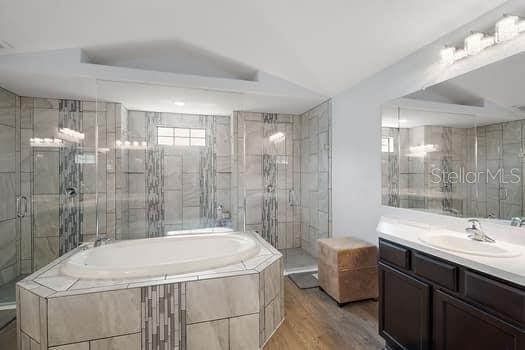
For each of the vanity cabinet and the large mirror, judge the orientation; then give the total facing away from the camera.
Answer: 0

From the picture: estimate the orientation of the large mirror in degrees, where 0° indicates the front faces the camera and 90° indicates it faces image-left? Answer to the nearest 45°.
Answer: approximately 45°

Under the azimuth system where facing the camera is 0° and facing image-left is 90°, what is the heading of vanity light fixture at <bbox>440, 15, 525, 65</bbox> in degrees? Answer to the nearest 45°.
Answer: approximately 45°
